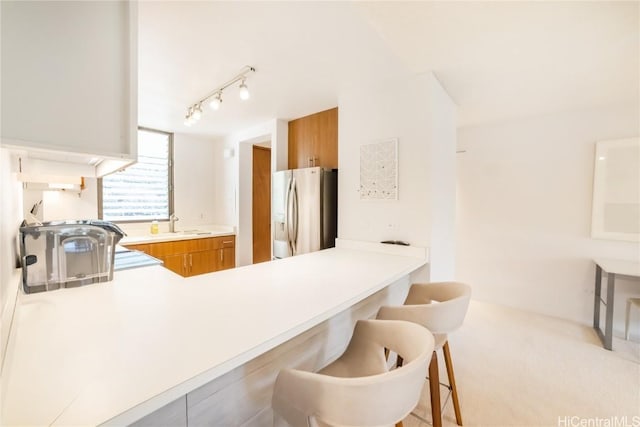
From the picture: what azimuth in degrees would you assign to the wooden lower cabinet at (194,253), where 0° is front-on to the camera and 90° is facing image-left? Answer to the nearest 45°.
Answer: approximately 315°

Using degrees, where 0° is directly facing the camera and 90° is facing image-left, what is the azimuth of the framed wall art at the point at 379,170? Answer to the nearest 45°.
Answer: approximately 45°

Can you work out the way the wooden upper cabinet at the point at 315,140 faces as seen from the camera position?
facing the viewer and to the left of the viewer

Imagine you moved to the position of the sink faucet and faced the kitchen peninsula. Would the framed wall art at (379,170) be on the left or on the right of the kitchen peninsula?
left

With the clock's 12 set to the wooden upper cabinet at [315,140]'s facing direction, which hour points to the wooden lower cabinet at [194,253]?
The wooden lower cabinet is roughly at 2 o'clock from the wooden upper cabinet.

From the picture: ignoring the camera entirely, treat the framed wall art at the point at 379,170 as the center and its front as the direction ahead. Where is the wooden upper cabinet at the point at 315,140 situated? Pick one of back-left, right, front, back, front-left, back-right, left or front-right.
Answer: right

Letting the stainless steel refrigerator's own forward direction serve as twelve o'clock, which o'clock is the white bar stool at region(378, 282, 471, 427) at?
The white bar stool is roughly at 10 o'clock from the stainless steel refrigerator.

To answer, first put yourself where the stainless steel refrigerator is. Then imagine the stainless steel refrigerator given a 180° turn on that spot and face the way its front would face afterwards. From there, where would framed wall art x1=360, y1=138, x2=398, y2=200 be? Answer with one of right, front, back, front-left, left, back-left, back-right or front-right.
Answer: right

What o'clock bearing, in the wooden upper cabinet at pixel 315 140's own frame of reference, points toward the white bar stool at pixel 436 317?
The white bar stool is roughly at 10 o'clock from the wooden upper cabinet.

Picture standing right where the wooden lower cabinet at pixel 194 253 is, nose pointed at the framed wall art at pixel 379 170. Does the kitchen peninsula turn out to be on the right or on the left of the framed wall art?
right

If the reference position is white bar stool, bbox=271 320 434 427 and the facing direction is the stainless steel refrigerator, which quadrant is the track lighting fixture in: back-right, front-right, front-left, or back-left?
front-left

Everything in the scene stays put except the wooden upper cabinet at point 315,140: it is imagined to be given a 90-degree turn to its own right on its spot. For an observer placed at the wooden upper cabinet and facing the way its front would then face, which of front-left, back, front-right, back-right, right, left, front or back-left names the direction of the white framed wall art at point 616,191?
back-right

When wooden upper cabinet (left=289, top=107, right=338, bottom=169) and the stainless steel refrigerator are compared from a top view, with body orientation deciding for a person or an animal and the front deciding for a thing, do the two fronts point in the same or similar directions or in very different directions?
same or similar directions

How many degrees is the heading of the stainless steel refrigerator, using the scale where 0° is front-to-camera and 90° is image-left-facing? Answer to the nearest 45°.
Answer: approximately 45°
